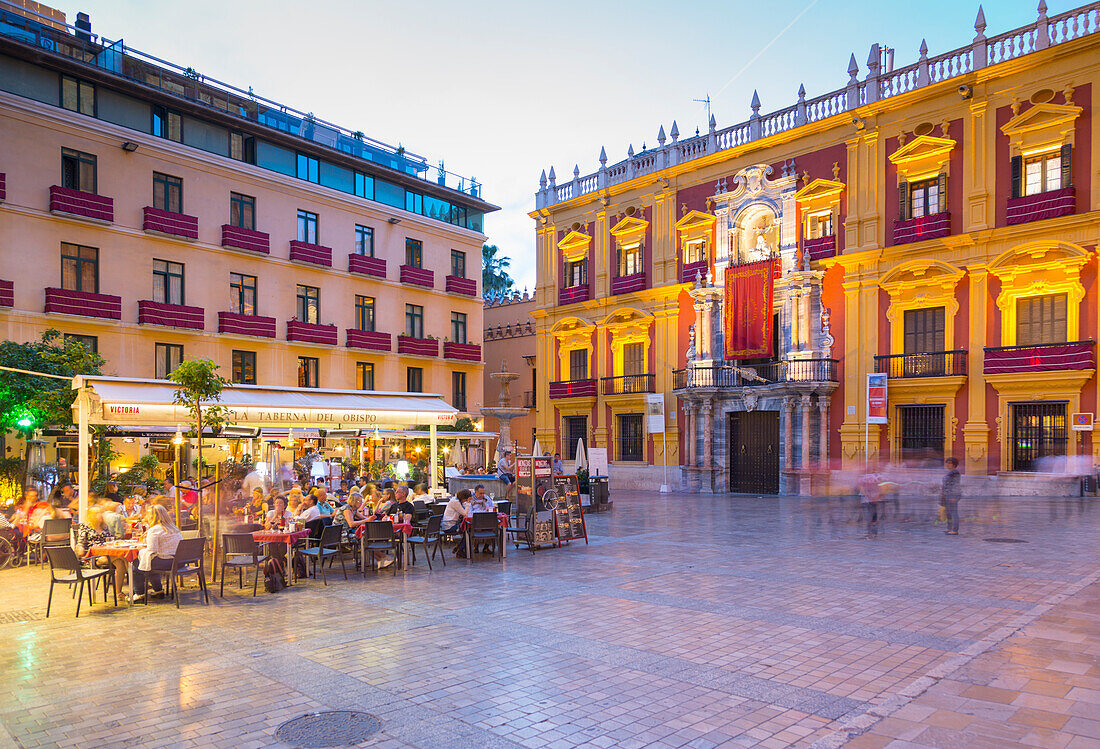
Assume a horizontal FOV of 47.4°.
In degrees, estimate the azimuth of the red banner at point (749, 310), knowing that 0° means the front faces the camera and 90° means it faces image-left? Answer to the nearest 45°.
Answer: approximately 45°

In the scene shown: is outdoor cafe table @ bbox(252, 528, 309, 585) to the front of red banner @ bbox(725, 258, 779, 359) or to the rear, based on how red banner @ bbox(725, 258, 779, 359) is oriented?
to the front

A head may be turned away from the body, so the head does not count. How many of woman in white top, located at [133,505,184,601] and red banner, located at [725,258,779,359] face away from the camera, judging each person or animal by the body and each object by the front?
0

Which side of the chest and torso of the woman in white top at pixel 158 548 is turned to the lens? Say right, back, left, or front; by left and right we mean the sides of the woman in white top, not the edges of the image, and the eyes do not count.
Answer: left

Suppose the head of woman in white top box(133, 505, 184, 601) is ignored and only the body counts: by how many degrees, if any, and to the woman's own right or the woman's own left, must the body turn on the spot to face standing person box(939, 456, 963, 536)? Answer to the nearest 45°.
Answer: approximately 180°
